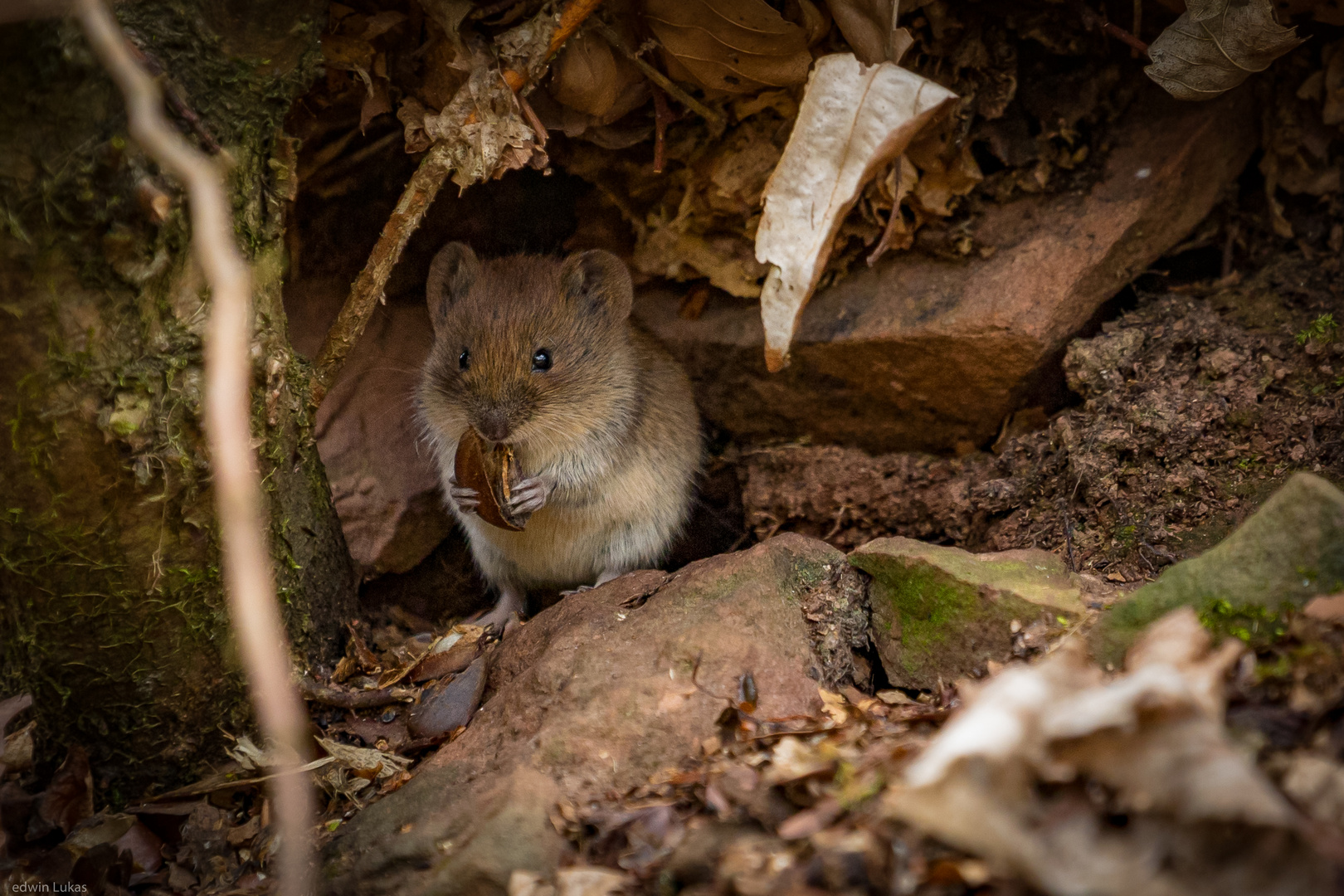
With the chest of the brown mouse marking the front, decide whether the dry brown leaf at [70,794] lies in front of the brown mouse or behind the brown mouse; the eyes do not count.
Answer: in front

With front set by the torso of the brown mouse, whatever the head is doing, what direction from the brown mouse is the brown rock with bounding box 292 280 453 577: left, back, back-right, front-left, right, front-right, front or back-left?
right

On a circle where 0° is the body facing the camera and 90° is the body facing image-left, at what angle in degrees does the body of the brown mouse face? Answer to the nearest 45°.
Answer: approximately 45°

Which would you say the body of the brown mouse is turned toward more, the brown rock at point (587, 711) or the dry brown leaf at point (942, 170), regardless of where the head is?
the brown rock

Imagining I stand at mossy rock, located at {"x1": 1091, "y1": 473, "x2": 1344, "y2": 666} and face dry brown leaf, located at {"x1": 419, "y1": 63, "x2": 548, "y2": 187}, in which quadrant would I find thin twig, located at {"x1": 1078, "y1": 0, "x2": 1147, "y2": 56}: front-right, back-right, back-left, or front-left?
front-right

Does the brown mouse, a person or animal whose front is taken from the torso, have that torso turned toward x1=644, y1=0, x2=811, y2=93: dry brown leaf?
no

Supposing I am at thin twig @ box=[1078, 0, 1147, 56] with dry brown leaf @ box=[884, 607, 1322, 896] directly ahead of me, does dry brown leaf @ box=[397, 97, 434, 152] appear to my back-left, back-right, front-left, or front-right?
front-right

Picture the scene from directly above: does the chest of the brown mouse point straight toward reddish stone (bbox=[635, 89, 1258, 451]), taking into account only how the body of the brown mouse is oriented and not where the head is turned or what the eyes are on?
no

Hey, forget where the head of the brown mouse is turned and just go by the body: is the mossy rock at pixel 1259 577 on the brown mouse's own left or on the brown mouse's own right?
on the brown mouse's own left

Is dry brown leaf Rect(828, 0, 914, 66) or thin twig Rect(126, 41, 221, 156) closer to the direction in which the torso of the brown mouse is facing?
the thin twig

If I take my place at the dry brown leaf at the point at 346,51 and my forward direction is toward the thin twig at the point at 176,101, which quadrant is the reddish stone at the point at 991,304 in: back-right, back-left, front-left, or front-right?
back-left
